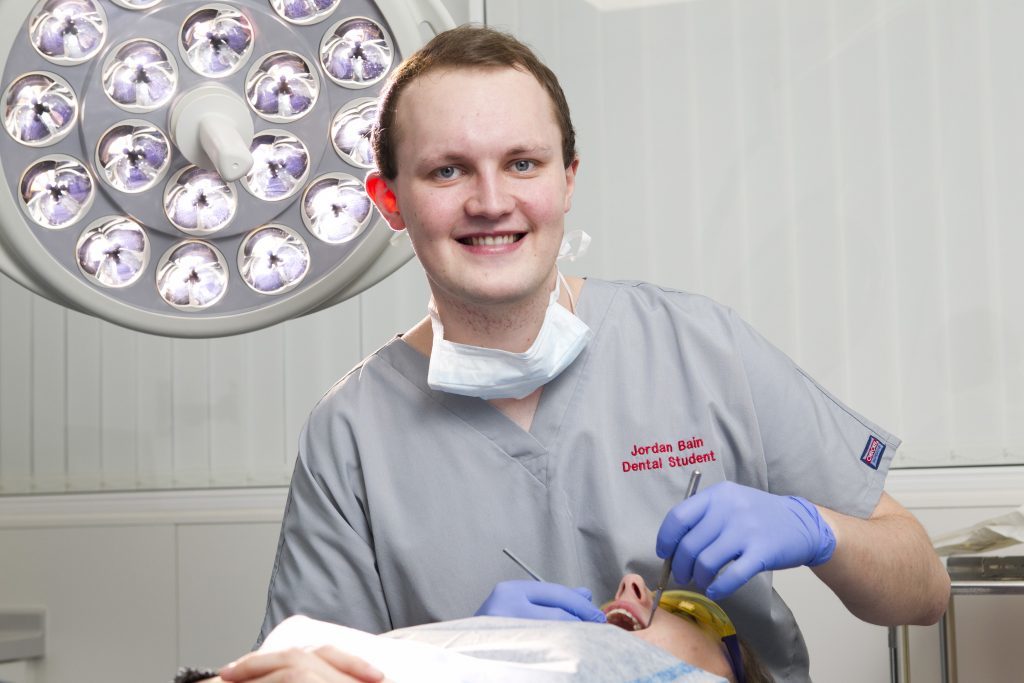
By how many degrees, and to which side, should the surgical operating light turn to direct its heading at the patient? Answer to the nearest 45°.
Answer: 0° — it already faces them

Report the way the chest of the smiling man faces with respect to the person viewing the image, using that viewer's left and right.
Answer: facing the viewer

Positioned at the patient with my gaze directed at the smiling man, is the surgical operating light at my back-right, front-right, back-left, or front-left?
front-left

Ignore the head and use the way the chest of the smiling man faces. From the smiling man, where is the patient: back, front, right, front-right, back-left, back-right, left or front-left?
front

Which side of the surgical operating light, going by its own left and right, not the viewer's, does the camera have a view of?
front

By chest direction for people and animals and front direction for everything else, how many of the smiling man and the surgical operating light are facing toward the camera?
2

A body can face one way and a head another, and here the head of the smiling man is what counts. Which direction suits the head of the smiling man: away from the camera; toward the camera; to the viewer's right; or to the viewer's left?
toward the camera

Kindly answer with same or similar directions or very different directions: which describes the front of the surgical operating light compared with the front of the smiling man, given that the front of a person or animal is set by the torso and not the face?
same or similar directions
